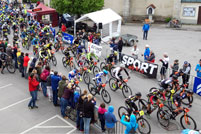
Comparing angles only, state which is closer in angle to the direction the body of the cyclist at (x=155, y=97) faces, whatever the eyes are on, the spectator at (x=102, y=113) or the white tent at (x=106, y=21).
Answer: the spectator

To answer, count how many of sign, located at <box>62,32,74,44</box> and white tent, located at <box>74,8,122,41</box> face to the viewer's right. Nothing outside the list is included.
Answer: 0

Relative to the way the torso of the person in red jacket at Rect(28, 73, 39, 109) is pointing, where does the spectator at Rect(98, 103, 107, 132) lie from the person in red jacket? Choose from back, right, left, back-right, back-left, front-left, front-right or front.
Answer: front-right

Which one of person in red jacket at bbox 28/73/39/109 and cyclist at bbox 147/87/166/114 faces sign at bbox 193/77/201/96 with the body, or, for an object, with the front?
the person in red jacket

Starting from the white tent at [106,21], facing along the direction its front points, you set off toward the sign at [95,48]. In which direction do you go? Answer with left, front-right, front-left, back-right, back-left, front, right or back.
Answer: front-left

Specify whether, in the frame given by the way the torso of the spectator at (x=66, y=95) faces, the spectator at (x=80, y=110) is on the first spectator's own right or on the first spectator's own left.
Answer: on the first spectator's own right

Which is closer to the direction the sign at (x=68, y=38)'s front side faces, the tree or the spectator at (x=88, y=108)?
the spectator

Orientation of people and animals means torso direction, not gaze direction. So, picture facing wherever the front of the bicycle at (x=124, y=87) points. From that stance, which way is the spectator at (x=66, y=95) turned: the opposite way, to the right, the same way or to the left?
to the left

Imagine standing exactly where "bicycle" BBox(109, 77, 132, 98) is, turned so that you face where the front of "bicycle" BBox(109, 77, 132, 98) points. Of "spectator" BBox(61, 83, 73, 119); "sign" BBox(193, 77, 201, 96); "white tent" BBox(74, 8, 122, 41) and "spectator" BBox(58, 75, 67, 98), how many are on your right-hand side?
2

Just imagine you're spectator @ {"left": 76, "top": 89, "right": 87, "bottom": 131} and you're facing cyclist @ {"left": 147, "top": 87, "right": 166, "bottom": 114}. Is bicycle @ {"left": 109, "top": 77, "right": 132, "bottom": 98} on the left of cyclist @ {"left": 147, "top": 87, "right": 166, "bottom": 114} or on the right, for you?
left

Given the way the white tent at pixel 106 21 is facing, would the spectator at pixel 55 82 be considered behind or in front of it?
in front

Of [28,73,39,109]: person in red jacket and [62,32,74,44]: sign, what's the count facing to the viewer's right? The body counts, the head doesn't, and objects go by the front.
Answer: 1

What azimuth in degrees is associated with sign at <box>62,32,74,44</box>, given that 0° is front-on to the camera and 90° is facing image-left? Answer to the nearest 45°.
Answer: approximately 45°

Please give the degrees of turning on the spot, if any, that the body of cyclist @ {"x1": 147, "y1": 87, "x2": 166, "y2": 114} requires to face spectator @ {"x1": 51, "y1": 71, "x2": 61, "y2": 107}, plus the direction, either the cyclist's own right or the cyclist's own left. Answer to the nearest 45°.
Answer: approximately 135° to the cyclist's own right

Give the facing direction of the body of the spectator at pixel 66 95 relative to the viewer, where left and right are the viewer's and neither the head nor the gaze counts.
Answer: facing away from the viewer and to the right of the viewer

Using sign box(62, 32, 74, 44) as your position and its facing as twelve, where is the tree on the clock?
The tree is roughly at 5 o'clock from the sign.
